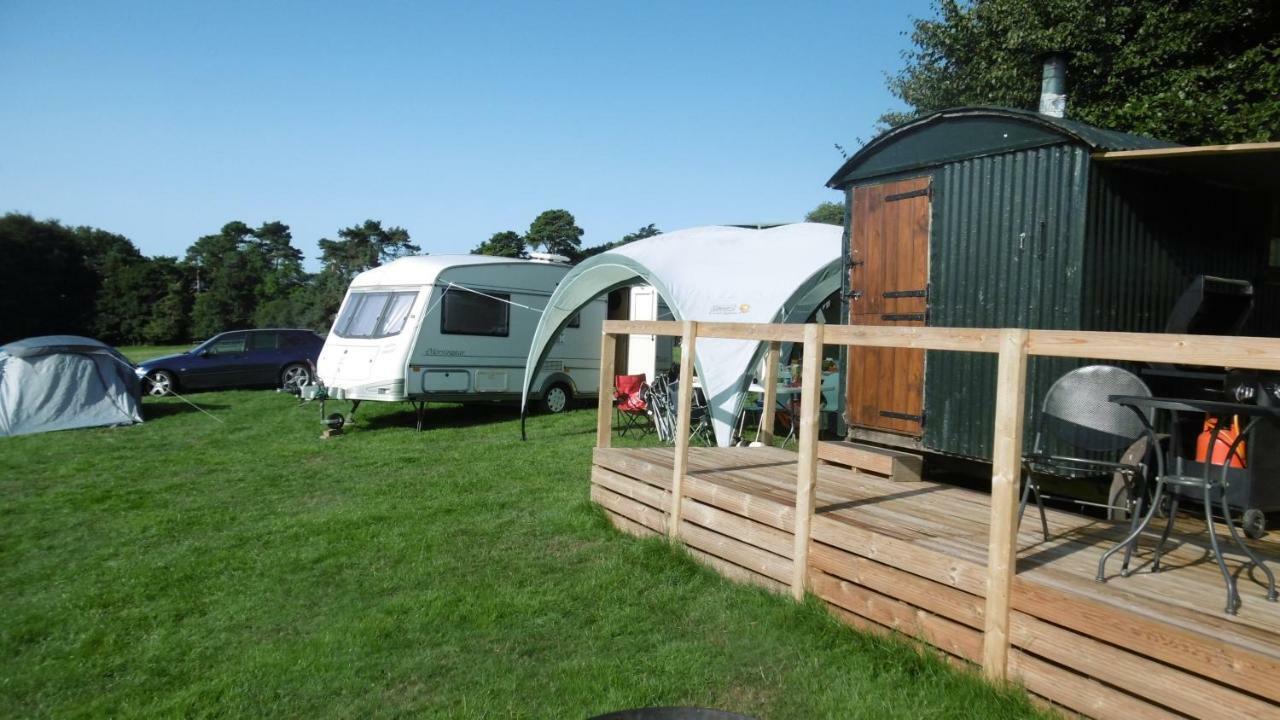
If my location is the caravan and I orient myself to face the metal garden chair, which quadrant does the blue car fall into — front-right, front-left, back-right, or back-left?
back-right

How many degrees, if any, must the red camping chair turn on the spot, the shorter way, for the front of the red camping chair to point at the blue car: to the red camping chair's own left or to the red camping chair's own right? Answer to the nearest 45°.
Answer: approximately 135° to the red camping chair's own right

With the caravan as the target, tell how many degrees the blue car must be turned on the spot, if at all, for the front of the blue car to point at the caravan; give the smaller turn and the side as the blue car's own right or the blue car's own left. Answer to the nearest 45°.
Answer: approximately 135° to the blue car's own left

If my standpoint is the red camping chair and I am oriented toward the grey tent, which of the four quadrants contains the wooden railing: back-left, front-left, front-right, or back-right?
back-left

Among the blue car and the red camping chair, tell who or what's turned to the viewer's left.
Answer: the blue car

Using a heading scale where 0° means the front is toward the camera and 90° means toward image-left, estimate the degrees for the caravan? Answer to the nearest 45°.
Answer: approximately 45°

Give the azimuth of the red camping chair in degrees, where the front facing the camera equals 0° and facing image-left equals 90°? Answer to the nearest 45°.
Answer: approximately 0°

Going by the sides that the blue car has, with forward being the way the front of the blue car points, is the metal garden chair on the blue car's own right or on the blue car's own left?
on the blue car's own left

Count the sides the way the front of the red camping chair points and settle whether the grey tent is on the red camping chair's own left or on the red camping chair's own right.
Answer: on the red camping chair's own right

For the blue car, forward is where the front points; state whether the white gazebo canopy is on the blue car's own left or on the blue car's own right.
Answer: on the blue car's own left

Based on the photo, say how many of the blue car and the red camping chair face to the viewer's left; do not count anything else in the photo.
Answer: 1

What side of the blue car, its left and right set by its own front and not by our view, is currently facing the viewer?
left
